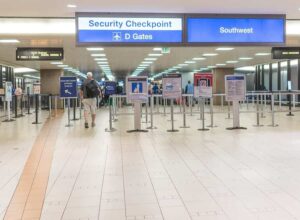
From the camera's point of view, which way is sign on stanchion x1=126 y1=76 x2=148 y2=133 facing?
toward the camera

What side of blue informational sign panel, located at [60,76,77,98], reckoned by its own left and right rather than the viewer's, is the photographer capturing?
front

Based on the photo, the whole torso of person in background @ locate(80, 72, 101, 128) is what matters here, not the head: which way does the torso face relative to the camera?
away from the camera

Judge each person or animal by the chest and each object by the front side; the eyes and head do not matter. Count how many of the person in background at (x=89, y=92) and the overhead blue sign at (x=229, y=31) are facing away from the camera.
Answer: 1

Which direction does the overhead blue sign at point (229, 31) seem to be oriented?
toward the camera

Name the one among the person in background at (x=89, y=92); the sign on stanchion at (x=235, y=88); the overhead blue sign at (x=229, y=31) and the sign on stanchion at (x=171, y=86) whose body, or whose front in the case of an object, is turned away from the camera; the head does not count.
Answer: the person in background

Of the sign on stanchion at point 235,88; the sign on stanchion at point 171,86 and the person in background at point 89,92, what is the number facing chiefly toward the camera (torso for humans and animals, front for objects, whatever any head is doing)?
2

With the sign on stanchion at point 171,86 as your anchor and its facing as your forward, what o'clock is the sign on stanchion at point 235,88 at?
the sign on stanchion at point 235,88 is roughly at 9 o'clock from the sign on stanchion at point 171,86.

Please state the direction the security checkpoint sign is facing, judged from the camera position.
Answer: facing the viewer

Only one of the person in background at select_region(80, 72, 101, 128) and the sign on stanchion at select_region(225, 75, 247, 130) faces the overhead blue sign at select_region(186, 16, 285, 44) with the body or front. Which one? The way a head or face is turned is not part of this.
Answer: the sign on stanchion
